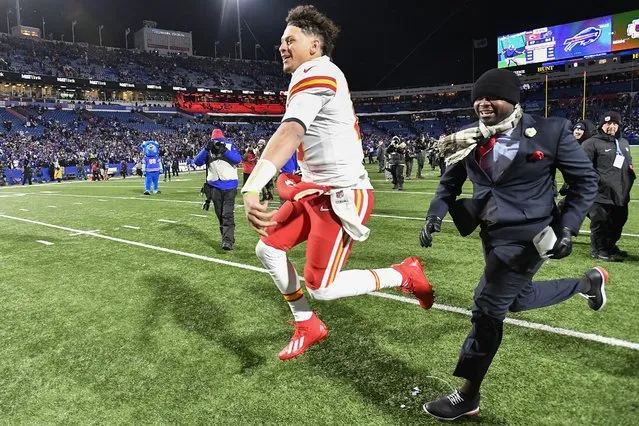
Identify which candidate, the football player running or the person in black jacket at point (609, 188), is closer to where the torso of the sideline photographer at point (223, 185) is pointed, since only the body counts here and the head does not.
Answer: the football player running

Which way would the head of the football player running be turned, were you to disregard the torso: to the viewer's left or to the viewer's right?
to the viewer's left

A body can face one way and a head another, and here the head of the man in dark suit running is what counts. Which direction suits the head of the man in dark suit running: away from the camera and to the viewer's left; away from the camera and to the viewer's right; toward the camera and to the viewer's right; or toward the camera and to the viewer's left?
toward the camera and to the viewer's left

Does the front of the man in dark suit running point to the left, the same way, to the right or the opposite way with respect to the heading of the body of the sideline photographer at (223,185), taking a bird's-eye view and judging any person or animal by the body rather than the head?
to the right

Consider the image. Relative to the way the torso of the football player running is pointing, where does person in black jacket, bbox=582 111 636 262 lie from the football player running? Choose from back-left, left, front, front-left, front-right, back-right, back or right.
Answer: back-right

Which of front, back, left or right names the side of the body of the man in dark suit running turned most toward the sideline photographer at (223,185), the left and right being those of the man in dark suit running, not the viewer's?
right

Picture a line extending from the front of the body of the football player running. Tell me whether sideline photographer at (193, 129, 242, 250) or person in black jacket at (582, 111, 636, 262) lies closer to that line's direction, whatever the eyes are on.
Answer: the sideline photographer

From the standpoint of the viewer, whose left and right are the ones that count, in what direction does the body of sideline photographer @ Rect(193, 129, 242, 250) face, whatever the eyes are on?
facing the viewer

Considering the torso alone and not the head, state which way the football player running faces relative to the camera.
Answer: to the viewer's left

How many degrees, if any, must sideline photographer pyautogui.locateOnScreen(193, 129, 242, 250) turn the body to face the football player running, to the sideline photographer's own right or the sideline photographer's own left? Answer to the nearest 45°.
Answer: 0° — they already face them

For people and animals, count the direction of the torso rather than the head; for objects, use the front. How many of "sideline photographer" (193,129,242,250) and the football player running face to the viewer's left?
1

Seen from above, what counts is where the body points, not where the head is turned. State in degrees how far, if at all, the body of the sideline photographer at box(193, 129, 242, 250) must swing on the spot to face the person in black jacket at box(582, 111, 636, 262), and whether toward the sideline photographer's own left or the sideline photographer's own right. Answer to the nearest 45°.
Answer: approximately 45° to the sideline photographer's own left

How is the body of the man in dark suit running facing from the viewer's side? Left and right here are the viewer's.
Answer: facing the viewer and to the left of the viewer
